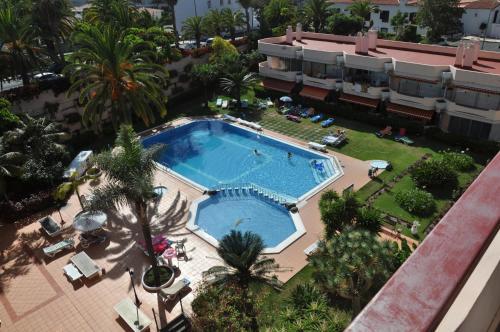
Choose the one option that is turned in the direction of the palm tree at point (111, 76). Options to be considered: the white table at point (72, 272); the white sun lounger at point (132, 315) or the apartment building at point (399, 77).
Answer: the apartment building

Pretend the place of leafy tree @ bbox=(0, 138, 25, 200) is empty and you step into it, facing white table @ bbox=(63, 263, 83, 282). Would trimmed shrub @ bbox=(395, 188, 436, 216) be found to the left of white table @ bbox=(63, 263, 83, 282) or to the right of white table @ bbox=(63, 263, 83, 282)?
left

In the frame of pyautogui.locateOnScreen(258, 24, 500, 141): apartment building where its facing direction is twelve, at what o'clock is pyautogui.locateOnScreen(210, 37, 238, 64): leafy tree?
The leafy tree is roughly at 2 o'clock from the apartment building.

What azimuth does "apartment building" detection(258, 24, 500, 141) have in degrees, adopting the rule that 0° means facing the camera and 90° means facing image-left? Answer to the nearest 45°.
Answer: approximately 45°

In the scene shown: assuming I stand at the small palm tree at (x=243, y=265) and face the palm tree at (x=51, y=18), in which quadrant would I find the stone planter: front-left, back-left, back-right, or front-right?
front-left
